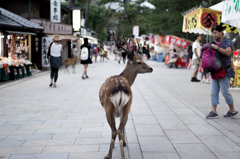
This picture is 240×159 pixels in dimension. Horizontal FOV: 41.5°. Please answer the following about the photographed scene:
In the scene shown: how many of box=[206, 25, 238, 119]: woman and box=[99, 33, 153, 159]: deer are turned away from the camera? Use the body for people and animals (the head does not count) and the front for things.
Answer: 1

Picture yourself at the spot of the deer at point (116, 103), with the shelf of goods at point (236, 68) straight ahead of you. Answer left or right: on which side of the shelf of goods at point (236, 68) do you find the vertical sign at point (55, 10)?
left

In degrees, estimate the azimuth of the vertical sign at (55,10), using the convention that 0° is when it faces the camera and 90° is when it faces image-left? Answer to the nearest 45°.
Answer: approximately 0°

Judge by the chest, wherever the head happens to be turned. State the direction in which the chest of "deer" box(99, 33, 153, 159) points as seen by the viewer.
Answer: away from the camera

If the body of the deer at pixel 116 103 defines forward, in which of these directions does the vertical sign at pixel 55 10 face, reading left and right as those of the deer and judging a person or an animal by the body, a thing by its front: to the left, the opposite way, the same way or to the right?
the opposite way

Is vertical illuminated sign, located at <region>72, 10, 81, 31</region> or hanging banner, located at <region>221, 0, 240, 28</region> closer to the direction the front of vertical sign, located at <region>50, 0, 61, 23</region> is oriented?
the hanging banner

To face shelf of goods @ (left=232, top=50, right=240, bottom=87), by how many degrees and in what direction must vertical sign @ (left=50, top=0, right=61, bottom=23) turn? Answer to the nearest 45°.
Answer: approximately 45° to its left

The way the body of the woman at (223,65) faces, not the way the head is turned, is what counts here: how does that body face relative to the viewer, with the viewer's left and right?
facing to the left of the viewer
